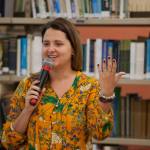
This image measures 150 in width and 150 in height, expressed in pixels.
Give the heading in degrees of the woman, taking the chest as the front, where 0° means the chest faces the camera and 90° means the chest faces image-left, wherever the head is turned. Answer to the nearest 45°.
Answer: approximately 45°

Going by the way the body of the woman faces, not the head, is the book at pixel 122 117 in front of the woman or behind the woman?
behind

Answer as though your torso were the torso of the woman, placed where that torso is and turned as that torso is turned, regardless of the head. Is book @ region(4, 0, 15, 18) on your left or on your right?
on your right

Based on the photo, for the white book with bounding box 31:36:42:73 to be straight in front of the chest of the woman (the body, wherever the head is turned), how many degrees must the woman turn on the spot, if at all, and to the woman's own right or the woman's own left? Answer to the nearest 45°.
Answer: approximately 135° to the woman's own right

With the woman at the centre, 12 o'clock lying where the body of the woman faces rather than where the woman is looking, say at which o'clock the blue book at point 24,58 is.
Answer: The blue book is roughly at 4 o'clock from the woman.

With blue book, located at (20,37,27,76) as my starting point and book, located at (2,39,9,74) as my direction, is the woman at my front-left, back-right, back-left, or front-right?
back-left

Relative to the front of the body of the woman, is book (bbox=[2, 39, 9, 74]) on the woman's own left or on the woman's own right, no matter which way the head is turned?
on the woman's own right
